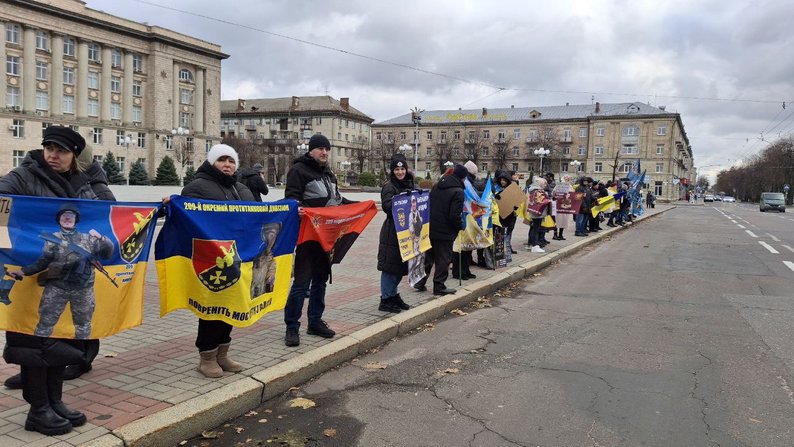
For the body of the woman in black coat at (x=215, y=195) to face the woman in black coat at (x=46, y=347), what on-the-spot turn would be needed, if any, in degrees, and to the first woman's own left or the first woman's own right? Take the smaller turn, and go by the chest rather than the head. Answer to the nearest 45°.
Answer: approximately 90° to the first woman's own right

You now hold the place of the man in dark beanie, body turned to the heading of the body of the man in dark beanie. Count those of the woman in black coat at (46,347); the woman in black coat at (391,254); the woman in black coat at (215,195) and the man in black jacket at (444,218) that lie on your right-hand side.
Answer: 2

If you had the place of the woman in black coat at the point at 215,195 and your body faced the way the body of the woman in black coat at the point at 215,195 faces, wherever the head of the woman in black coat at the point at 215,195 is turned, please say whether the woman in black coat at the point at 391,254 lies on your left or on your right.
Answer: on your left

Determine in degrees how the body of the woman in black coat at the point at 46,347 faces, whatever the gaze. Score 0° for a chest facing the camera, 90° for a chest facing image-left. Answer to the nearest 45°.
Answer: approximately 315°

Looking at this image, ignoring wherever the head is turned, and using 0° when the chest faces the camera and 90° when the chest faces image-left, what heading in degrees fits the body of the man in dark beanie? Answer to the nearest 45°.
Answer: approximately 315°

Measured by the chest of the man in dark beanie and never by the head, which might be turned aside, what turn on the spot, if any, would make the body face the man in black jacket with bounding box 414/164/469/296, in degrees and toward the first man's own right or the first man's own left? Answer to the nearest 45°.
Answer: approximately 90° to the first man's own left
